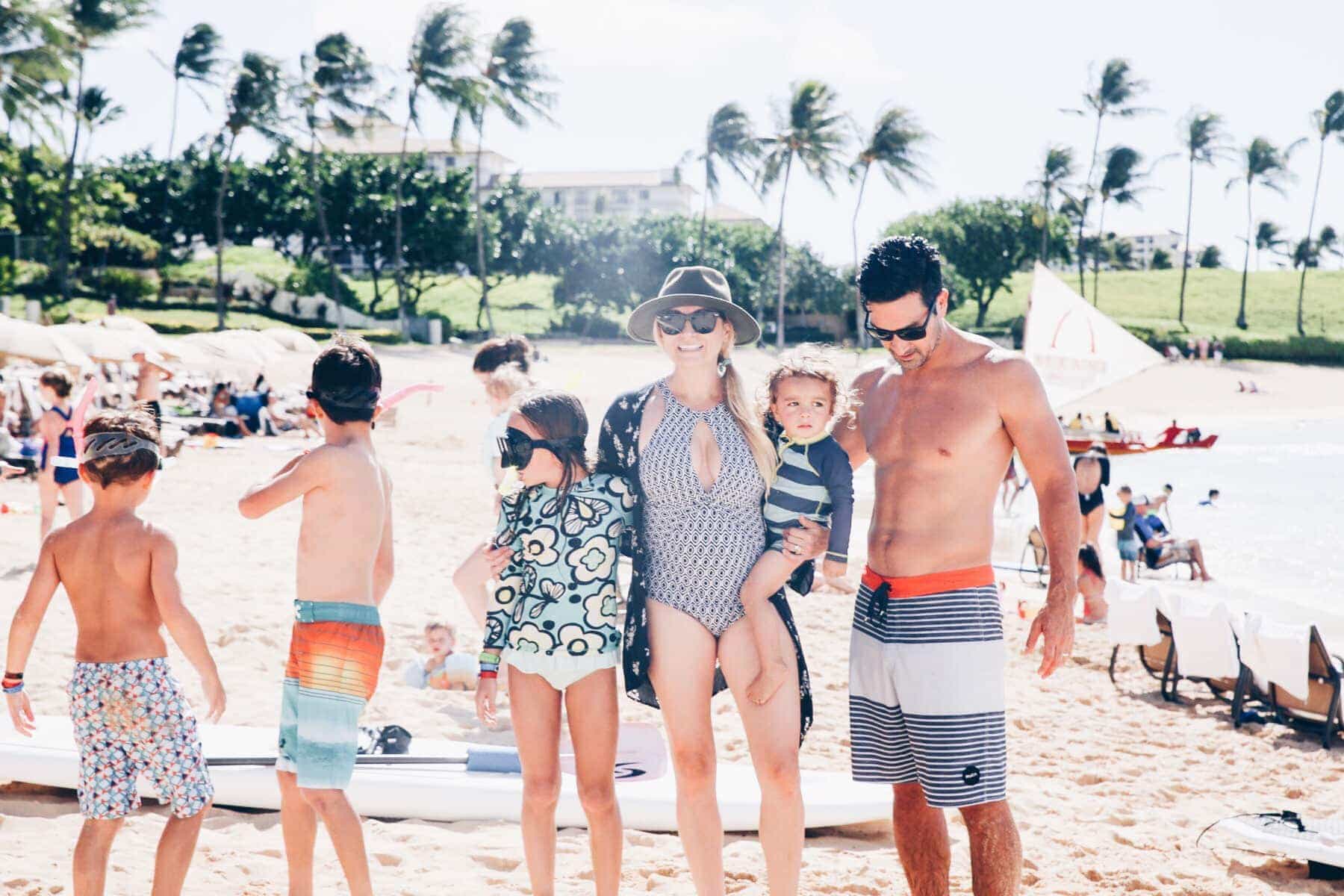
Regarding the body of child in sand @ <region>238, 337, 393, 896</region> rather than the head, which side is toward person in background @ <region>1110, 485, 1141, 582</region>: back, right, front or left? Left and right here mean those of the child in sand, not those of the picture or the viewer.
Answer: right

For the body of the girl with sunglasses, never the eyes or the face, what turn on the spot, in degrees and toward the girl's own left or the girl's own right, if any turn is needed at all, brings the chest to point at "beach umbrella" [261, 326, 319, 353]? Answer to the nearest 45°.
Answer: approximately 180°

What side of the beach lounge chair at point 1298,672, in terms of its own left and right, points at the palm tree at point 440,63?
left

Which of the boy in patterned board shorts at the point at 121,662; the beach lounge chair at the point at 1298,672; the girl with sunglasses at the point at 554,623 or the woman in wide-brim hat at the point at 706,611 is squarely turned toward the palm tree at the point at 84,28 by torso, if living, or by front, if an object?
the boy in patterned board shorts

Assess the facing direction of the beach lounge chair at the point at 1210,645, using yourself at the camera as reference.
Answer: facing away from the viewer and to the right of the viewer

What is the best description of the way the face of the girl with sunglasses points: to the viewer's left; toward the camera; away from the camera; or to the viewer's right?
to the viewer's left

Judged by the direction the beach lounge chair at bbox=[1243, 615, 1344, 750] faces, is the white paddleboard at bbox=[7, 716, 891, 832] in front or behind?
behind

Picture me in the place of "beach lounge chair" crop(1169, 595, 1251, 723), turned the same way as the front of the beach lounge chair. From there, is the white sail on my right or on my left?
on my left

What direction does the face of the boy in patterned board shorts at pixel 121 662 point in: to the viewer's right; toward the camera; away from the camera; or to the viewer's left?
away from the camera

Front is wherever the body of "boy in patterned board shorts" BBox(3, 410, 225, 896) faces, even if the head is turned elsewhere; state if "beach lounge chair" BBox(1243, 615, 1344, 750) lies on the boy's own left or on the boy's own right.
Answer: on the boy's own right
